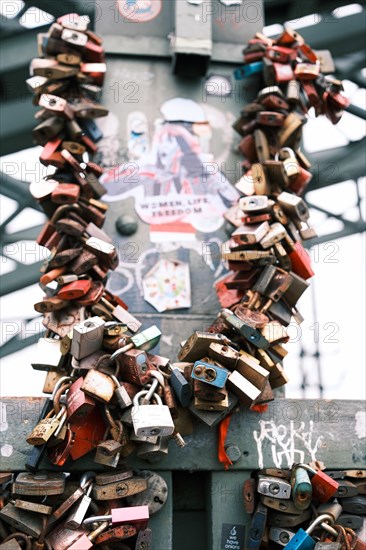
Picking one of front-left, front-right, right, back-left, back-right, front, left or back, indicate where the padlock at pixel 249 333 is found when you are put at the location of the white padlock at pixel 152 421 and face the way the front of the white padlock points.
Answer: back-left

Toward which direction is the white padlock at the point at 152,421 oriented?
toward the camera

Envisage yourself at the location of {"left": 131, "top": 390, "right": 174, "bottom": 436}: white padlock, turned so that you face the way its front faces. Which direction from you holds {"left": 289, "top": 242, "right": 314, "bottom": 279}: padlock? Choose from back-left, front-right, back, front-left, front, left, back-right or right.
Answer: back-left

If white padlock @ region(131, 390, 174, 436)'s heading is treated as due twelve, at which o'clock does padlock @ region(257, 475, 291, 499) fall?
The padlock is roughly at 8 o'clock from the white padlock.

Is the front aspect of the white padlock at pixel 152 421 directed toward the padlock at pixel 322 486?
no

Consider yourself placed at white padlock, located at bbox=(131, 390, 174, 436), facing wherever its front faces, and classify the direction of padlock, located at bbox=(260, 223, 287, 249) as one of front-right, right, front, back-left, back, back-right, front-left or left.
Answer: back-left

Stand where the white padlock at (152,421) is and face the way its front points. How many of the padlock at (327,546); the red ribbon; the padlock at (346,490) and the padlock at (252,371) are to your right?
0

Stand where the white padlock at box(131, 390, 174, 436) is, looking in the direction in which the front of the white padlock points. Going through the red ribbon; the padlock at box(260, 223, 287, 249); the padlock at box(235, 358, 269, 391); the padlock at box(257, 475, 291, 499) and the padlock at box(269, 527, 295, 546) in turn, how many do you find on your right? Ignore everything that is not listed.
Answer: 0

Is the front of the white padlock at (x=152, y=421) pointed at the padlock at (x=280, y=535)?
no

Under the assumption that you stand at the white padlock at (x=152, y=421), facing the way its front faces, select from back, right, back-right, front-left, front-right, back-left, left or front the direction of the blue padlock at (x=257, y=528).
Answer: back-left

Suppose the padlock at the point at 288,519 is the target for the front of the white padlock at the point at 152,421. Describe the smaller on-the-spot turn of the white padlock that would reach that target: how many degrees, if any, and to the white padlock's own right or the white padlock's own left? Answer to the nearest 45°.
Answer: approximately 135° to the white padlock's own left
